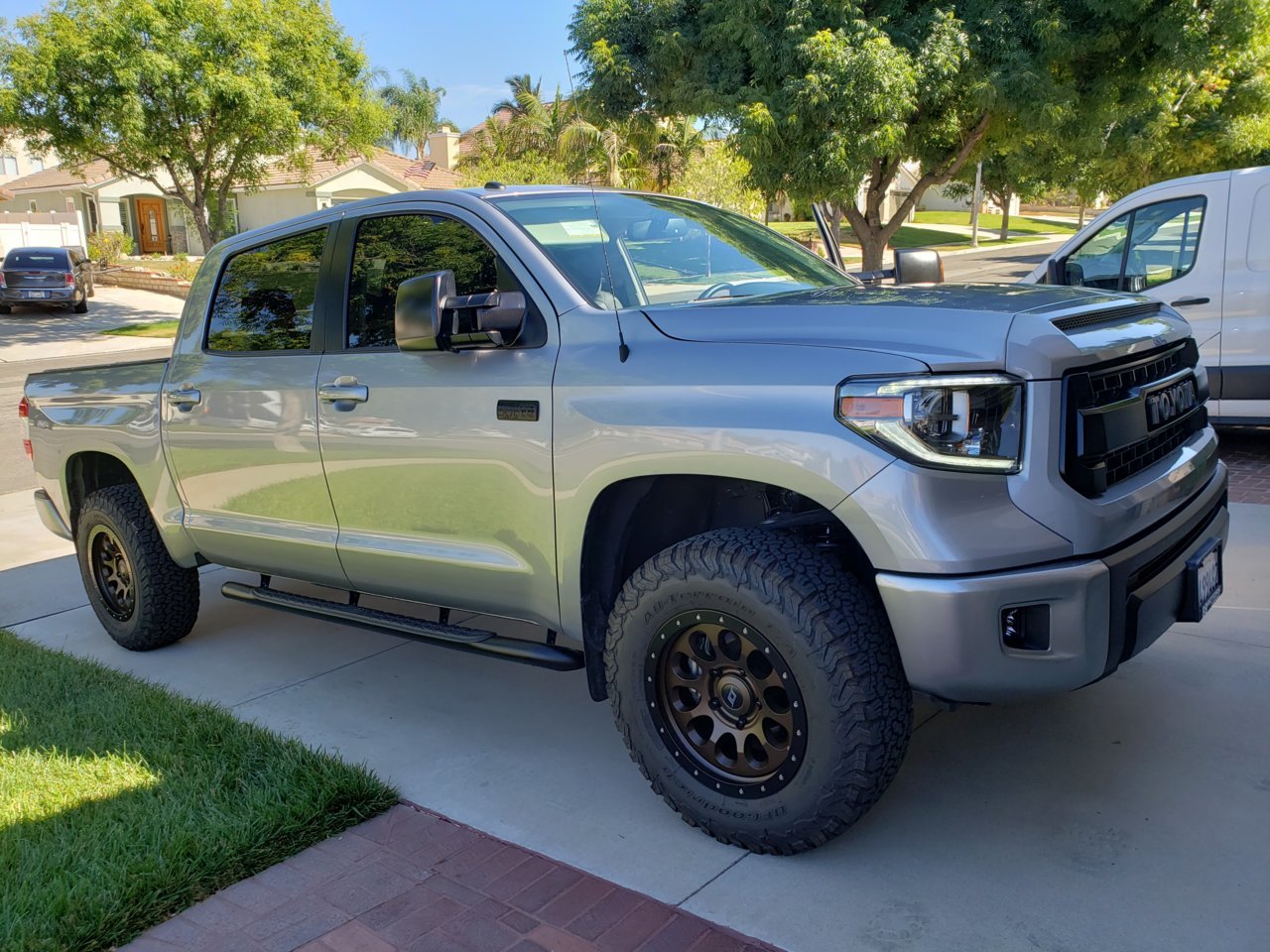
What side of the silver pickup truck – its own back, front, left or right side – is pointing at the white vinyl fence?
back

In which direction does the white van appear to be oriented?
to the viewer's left

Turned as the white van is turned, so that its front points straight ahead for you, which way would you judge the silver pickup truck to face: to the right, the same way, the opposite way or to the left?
the opposite way

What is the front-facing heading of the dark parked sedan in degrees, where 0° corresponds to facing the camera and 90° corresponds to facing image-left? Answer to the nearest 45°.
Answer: approximately 180°

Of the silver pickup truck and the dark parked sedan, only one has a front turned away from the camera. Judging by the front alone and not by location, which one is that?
the dark parked sedan

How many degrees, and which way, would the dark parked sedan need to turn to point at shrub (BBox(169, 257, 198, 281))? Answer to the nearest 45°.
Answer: approximately 45° to its right

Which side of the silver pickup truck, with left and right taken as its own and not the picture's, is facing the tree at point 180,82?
back

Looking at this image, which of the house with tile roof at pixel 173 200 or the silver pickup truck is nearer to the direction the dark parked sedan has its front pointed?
the house with tile roof
